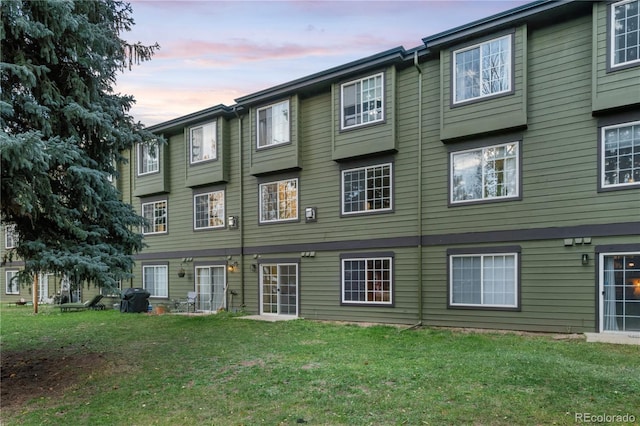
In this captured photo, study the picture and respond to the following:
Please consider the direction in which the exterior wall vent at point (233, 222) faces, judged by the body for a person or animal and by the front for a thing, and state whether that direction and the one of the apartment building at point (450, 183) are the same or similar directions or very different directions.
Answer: same or similar directions

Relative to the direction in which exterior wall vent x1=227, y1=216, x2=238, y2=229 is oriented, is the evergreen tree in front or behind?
in front

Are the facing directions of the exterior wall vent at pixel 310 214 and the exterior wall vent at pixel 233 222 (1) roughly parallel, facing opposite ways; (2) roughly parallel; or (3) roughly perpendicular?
roughly parallel

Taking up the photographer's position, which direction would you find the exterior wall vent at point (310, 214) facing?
facing the viewer and to the left of the viewer

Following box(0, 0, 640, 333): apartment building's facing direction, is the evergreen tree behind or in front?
in front

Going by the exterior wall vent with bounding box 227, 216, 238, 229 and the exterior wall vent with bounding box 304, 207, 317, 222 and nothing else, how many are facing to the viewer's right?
0

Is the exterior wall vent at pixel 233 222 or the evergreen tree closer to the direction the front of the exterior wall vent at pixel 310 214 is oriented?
the evergreen tree

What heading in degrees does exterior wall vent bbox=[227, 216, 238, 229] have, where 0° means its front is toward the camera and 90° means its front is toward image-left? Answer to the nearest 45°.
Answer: approximately 45°

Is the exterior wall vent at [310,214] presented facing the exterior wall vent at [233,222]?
no

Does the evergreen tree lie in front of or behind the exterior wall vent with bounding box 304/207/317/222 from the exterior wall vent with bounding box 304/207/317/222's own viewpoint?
in front
